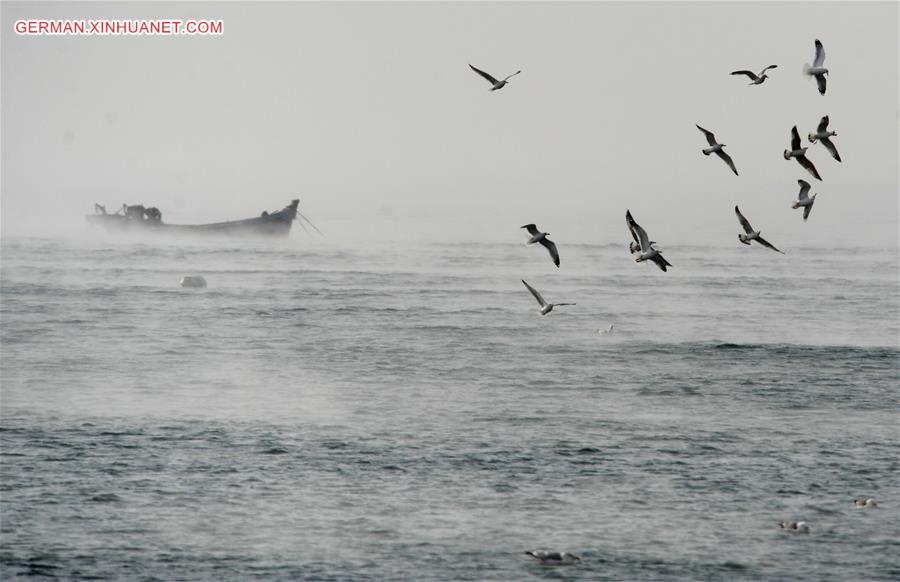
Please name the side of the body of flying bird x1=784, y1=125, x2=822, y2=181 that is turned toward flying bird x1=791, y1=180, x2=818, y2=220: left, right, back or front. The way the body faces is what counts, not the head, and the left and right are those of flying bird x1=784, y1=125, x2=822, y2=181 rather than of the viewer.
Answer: left
